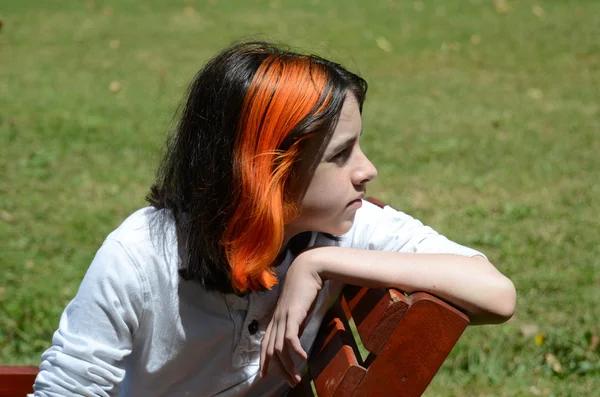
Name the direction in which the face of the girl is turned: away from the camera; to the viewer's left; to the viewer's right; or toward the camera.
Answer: to the viewer's right

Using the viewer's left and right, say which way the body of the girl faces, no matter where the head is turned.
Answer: facing the viewer and to the right of the viewer
